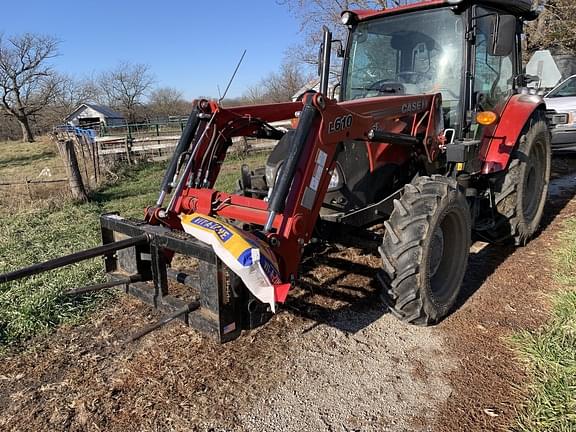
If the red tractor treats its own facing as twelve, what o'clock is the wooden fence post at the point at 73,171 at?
The wooden fence post is roughly at 3 o'clock from the red tractor.

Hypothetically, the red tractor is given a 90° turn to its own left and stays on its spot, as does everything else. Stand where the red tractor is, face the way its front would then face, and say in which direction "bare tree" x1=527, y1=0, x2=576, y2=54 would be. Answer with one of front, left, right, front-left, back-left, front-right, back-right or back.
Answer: left

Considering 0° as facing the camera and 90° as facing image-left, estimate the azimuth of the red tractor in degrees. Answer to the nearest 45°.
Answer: approximately 45°
